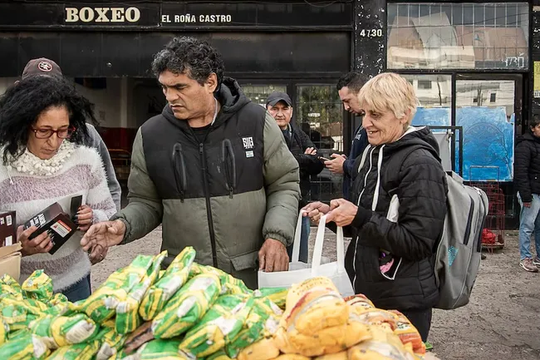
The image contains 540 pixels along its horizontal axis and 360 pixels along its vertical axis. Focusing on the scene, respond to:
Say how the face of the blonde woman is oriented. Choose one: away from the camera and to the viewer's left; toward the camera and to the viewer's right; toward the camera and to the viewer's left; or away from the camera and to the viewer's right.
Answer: toward the camera and to the viewer's left

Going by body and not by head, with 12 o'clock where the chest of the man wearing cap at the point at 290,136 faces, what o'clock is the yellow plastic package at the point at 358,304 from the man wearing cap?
The yellow plastic package is roughly at 12 o'clock from the man wearing cap.

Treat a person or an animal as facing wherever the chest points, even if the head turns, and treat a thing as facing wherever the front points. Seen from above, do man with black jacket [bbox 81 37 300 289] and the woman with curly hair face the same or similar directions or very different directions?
same or similar directions

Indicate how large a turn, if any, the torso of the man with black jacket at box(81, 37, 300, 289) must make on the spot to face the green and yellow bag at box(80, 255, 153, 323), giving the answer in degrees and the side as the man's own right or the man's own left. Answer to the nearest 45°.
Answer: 0° — they already face it

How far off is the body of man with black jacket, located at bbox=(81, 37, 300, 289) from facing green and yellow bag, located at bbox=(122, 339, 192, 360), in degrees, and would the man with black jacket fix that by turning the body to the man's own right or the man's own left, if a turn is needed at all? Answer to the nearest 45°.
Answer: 0° — they already face it

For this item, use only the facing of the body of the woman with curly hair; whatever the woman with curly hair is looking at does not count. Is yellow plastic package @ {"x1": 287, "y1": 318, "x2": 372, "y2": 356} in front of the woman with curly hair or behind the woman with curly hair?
in front

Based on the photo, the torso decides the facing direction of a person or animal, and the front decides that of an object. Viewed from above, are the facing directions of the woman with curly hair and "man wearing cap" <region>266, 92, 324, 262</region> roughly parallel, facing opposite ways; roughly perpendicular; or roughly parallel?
roughly parallel

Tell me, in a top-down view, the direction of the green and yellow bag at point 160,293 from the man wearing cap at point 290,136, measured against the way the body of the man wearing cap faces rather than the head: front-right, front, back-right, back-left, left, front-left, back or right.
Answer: front

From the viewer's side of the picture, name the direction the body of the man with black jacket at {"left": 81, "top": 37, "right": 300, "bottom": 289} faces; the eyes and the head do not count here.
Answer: toward the camera

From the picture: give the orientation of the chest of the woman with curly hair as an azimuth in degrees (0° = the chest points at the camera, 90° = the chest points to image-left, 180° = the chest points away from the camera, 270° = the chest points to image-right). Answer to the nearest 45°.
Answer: approximately 0°
